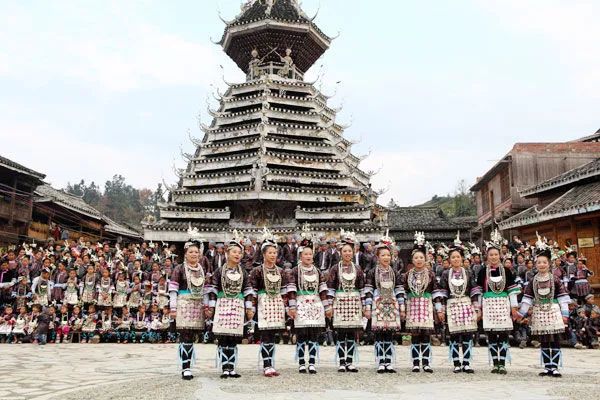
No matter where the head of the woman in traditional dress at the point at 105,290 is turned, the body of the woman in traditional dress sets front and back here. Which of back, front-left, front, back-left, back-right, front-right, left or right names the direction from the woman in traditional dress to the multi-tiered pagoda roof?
back-left

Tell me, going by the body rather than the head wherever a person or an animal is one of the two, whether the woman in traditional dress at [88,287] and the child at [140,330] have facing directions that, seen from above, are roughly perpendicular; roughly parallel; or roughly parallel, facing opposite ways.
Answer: roughly parallel

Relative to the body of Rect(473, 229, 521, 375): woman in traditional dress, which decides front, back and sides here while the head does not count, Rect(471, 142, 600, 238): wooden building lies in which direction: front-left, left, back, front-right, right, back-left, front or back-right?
back

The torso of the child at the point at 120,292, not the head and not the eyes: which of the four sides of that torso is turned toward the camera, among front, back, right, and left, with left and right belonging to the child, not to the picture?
front

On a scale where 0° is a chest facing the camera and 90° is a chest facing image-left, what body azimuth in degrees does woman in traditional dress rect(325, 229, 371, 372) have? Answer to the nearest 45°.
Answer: approximately 0°

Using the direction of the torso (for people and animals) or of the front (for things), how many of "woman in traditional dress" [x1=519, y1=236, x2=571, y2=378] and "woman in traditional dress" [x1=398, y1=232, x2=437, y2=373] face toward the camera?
2

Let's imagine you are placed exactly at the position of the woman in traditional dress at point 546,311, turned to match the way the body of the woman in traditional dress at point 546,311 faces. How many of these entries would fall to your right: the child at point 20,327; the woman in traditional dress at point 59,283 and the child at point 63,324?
3

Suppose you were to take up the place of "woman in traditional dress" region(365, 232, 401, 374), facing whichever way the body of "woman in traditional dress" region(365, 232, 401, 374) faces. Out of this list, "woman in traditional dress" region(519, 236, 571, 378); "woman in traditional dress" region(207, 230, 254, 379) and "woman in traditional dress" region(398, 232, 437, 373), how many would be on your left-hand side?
2

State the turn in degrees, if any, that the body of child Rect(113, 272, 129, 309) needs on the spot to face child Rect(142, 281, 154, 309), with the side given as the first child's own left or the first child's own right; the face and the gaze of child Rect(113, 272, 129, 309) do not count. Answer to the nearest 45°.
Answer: approximately 90° to the first child's own left

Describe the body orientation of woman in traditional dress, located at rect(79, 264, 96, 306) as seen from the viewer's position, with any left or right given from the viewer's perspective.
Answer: facing the viewer

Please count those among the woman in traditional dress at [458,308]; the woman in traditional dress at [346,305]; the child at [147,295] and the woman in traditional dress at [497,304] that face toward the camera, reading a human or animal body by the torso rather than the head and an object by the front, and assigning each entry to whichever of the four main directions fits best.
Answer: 4

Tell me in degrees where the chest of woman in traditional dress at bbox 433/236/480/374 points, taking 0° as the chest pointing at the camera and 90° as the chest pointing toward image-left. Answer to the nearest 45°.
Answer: approximately 0°
